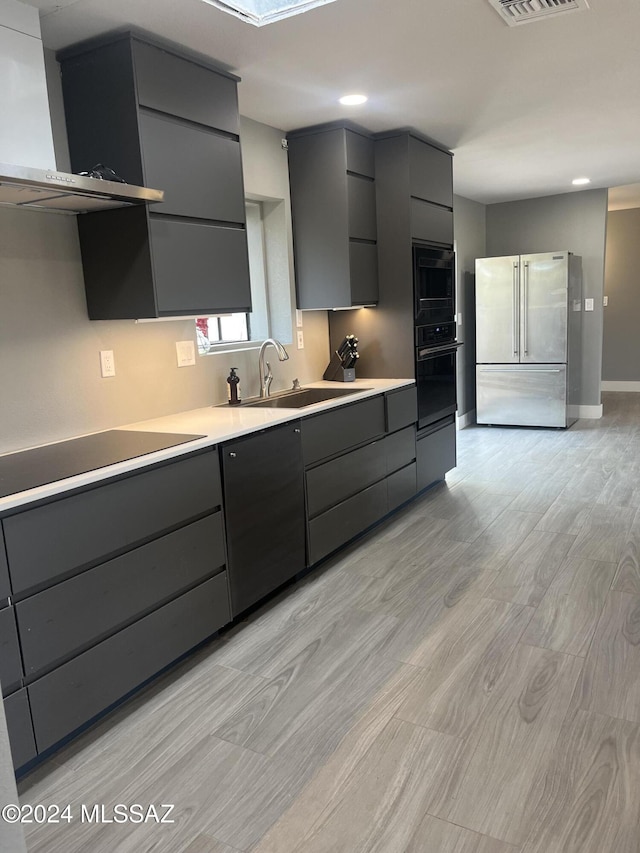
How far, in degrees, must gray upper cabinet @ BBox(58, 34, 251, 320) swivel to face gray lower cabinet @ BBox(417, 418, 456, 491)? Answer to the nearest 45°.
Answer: approximately 90° to its left

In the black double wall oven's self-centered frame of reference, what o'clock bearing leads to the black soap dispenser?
The black soap dispenser is roughly at 3 o'clock from the black double wall oven.

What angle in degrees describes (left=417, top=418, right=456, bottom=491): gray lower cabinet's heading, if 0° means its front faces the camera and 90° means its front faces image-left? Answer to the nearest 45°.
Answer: approximately 315°

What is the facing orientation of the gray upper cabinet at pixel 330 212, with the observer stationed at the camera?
facing the viewer and to the right of the viewer

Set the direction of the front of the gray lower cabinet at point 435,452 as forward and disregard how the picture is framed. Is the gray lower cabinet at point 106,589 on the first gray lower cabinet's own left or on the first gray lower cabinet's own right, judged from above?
on the first gray lower cabinet's own right

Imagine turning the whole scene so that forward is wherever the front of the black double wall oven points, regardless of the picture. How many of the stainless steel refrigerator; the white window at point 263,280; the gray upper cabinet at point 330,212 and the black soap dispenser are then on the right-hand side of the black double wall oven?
3

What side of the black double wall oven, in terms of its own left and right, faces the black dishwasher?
right

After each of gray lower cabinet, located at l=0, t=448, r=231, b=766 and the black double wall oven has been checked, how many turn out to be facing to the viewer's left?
0

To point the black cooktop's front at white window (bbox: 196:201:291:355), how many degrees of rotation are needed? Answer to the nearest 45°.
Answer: approximately 90° to its left

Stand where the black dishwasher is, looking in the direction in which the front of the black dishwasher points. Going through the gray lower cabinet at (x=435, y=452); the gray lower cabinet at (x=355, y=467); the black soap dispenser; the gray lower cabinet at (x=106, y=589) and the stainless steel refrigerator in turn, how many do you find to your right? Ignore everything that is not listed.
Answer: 1

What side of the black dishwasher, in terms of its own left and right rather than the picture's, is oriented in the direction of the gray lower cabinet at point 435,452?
left

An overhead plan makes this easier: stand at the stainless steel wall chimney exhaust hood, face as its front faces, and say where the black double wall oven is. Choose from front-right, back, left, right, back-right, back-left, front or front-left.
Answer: left
